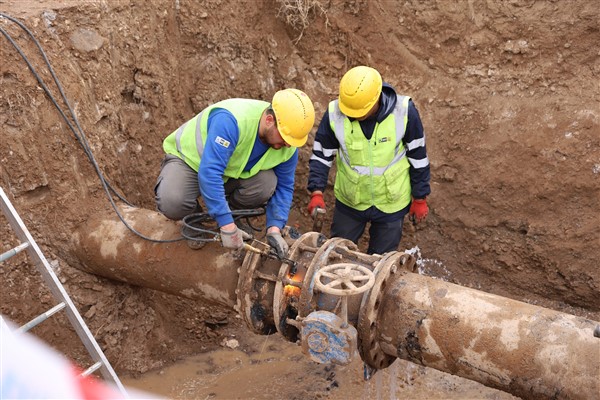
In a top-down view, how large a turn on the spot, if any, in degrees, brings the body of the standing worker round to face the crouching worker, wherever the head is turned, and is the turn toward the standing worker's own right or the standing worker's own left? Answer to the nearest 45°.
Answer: approximately 45° to the standing worker's own right

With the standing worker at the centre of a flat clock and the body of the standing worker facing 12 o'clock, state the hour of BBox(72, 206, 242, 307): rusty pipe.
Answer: The rusty pipe is roughly at 2 o'clock from the standing worker.

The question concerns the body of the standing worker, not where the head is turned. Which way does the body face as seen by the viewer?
toward the camera

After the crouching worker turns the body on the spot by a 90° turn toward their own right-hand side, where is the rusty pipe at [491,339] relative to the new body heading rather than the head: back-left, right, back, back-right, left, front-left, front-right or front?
left

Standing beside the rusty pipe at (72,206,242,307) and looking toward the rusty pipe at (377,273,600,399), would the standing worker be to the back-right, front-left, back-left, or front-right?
front-left

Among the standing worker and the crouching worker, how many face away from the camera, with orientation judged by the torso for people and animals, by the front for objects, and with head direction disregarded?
0

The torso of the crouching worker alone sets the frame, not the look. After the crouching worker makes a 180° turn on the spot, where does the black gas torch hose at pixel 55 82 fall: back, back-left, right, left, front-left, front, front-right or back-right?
front

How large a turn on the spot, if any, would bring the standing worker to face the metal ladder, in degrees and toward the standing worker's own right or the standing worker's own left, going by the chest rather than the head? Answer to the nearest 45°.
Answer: approximately 45° to the standing worker's own right

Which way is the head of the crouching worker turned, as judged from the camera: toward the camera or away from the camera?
toward the camera

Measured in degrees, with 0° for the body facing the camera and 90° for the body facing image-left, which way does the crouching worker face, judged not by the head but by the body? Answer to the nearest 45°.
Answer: approximately 315°
